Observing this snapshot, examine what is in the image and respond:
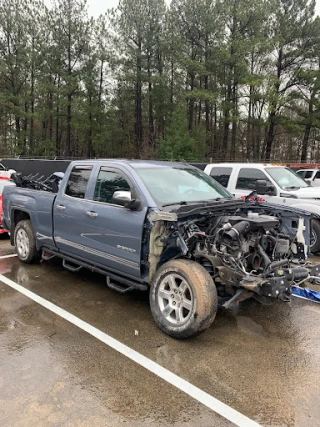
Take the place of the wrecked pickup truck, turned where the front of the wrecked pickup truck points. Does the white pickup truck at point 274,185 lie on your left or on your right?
on your left

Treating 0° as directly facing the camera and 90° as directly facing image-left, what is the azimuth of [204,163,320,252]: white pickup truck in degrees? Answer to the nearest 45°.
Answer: approximately 315°

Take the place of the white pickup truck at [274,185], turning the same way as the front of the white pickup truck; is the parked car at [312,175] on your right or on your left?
on your left

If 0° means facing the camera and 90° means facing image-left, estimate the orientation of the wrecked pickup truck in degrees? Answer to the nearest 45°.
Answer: approximately 315°

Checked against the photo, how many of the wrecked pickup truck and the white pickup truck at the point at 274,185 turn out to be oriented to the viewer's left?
0
